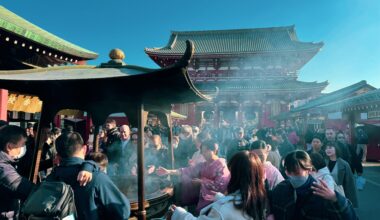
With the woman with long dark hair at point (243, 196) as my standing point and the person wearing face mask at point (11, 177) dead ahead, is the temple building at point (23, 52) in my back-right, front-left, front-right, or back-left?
front-right

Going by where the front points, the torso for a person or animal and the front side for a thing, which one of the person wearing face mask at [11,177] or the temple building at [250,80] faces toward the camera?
the temple building

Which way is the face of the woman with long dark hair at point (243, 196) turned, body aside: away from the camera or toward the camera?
away from the camera

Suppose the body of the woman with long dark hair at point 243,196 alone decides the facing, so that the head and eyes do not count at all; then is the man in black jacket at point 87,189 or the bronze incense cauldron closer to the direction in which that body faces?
the bronze incense cauldron

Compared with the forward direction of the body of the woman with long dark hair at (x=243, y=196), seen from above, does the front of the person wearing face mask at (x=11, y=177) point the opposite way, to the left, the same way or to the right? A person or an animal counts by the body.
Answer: to the right

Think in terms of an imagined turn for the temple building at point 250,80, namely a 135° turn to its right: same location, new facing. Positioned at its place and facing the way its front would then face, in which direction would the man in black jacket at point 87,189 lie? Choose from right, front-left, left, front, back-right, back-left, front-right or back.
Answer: back-left

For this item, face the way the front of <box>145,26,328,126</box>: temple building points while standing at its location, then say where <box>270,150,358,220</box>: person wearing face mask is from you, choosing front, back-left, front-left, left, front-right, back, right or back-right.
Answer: front

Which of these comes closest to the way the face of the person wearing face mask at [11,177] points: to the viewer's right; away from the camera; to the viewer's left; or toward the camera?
to the viewer's right

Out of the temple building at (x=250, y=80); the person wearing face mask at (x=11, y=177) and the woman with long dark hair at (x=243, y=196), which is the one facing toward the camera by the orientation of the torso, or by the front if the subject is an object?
the temple building

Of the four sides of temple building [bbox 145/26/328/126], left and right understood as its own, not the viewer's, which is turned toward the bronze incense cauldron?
front

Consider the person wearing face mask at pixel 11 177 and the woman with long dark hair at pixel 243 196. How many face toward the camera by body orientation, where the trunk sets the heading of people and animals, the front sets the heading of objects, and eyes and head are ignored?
0

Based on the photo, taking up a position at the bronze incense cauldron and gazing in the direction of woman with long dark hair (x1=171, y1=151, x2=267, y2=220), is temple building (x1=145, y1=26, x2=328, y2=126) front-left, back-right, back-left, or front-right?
back-left

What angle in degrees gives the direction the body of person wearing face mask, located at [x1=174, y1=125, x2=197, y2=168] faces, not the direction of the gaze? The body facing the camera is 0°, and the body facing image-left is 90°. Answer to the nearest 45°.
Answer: approximately 45°

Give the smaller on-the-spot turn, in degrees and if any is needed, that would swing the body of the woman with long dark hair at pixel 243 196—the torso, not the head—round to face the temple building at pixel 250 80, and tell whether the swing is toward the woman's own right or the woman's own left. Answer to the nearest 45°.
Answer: approximately 45° to the woman's own right

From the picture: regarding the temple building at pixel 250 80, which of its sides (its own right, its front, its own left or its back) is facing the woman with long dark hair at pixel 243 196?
front
